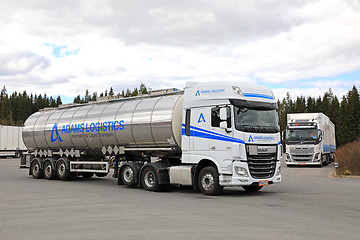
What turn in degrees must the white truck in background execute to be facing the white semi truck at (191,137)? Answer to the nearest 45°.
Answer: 0° — it already faces it

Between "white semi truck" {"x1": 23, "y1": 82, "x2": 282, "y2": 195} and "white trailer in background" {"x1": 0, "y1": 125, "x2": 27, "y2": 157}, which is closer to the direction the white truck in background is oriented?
the white semi truck

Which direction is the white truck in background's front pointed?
toward the camera

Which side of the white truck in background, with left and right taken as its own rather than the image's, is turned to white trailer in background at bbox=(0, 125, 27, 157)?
right

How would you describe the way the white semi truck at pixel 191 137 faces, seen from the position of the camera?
facing the viewer and to the right of the viewer

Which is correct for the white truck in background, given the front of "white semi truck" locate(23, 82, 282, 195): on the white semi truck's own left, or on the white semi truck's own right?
on the white semi truck's own left

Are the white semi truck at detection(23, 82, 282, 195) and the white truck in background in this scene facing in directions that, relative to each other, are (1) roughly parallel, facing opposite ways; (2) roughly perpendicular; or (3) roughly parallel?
roughly perpendicular

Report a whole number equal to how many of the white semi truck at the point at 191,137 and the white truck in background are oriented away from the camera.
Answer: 0

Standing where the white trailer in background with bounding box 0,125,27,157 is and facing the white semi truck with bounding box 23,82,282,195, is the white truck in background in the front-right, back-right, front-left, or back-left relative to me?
front-left
